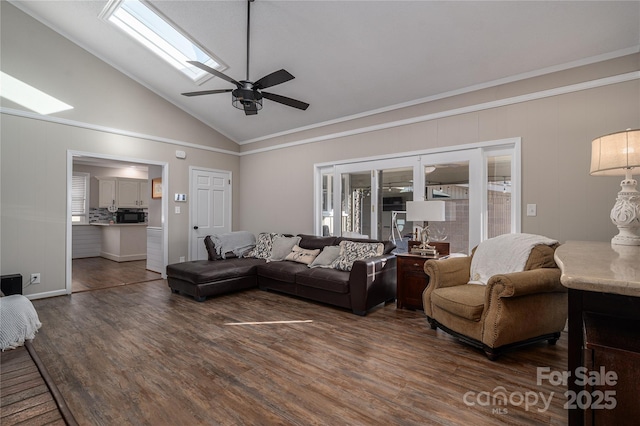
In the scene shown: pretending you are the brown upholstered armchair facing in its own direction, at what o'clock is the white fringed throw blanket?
The white fringed throw blanket is roughly at 12 o'clock from the brown upholstered armchair.

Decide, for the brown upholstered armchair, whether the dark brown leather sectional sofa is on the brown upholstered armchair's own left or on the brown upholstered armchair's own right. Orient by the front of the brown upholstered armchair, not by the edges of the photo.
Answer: on the brown upholstered armchair's own right

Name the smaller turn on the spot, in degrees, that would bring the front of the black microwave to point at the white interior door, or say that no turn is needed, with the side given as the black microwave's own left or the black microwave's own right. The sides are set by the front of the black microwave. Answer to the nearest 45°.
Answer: approximately 45° to the black microwave's own left

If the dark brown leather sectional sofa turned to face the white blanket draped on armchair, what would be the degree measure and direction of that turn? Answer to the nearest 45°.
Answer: approximately 90° to its left

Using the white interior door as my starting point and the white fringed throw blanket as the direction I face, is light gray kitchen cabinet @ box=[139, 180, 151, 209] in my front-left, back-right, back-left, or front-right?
back-right

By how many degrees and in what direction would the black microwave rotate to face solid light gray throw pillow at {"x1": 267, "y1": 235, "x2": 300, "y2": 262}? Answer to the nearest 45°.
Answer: approximately 45° to its left

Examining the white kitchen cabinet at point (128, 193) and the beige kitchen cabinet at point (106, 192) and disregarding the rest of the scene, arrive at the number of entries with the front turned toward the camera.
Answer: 2

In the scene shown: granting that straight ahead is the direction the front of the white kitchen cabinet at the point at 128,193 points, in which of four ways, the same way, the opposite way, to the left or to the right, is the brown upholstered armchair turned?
to the right

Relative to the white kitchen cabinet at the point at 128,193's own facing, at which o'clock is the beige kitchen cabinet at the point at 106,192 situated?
the beige kitchen cabinet at the point at 106,192 is roughly at 3 o'clock from the white kitchen cabinet at the point at 128,193.

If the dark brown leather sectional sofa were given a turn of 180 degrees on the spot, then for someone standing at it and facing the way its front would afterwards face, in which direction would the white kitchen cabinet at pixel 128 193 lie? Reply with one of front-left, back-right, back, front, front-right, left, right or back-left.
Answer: left

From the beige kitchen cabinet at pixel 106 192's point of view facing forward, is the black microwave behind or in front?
in front

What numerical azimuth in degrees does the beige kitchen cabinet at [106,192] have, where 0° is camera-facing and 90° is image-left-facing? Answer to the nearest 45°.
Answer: approximately 0°
